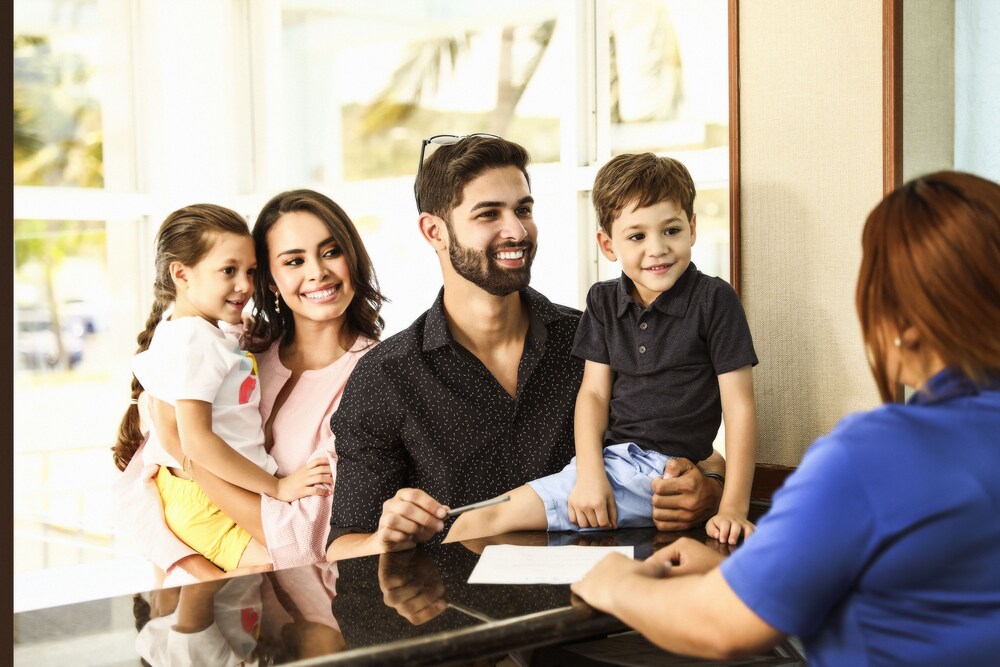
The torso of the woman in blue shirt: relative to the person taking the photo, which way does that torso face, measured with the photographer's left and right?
facing away from the viewer and to the left of the viewer

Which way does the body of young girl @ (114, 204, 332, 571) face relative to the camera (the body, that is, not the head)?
to the viewer's right

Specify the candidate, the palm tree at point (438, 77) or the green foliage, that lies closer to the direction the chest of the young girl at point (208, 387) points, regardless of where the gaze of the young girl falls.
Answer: the palm tree

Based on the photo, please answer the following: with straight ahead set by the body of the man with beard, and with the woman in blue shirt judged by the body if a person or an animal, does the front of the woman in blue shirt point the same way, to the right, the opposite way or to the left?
the opposite way

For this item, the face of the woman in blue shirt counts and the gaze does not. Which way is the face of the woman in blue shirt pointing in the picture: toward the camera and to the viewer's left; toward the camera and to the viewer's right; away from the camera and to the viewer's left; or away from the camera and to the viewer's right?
away from the camera and to the viewer's left

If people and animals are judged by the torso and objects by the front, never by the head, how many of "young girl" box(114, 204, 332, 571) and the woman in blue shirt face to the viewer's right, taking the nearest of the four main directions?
1

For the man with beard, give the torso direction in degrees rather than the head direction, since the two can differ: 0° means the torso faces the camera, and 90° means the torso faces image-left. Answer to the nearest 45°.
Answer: approximately 315°
